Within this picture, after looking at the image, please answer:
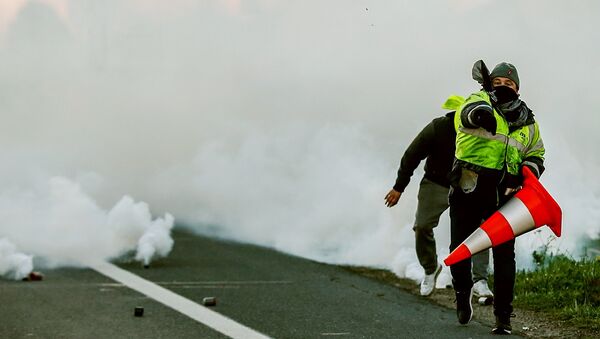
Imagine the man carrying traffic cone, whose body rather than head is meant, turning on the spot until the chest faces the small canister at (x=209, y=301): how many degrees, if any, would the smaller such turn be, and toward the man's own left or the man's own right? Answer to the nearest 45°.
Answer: approximately 135° to the man's own right

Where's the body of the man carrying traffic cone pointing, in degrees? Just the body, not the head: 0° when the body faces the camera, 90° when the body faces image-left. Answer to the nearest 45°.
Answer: approximately 0°

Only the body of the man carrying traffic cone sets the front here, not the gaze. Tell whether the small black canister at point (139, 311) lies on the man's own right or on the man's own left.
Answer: on the man's own right
